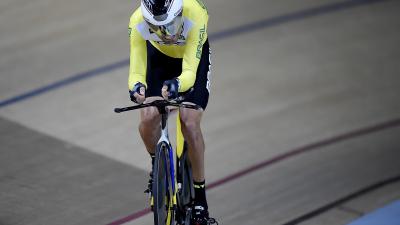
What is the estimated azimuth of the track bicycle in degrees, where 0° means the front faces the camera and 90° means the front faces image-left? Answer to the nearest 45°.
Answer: approximately 0°

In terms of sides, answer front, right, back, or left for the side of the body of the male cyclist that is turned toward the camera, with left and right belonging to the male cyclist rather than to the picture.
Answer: front

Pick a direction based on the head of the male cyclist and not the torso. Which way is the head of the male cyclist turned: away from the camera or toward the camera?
toward the camera
